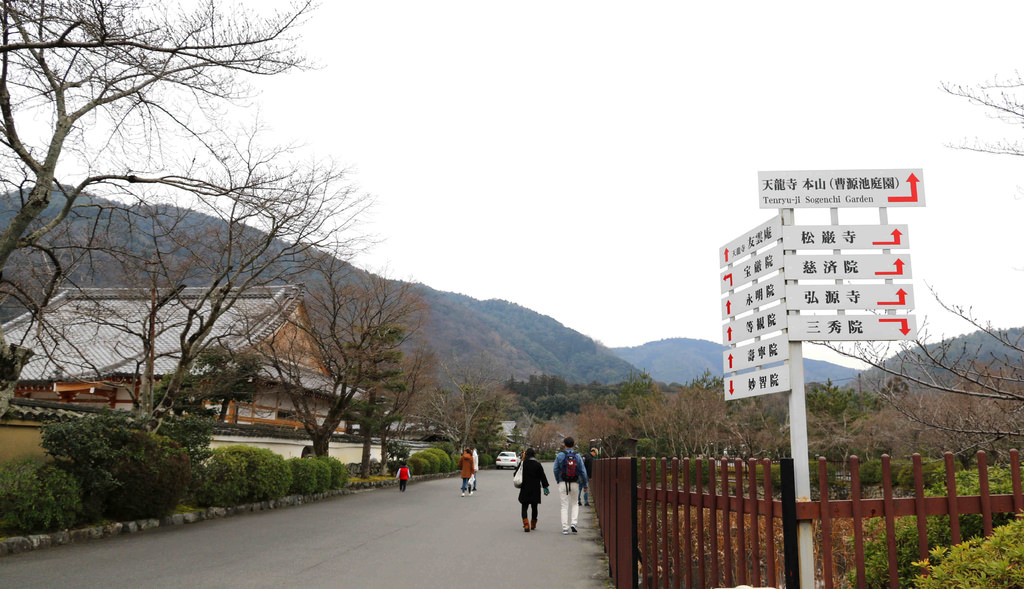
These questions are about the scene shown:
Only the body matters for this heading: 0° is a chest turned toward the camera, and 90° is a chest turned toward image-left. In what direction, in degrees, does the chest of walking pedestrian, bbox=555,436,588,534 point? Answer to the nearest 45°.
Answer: approximately 180°

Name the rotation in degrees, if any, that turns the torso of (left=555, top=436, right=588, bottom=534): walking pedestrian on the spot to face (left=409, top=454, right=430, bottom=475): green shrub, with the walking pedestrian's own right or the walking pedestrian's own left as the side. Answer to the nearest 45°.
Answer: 0° — they already face it

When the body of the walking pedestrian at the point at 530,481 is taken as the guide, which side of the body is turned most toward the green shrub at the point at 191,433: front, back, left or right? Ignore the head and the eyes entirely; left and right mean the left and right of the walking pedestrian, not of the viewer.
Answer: left

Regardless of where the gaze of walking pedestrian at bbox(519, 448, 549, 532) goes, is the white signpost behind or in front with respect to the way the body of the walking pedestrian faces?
behind

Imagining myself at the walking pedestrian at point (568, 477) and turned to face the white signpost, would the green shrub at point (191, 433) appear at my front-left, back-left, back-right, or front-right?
back-right

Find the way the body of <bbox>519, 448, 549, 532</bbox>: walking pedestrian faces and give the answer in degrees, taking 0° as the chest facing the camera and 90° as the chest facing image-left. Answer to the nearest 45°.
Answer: approximately 180°

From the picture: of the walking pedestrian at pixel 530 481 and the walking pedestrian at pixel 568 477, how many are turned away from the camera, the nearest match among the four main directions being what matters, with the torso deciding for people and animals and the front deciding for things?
2

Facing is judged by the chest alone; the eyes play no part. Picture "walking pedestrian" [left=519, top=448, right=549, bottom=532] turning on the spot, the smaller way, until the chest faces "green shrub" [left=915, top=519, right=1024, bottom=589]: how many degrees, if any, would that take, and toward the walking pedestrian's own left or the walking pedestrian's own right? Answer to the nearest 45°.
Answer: approximately 180°

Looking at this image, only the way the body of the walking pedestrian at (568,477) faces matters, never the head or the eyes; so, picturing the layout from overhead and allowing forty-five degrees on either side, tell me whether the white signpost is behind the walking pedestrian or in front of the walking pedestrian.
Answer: behind
